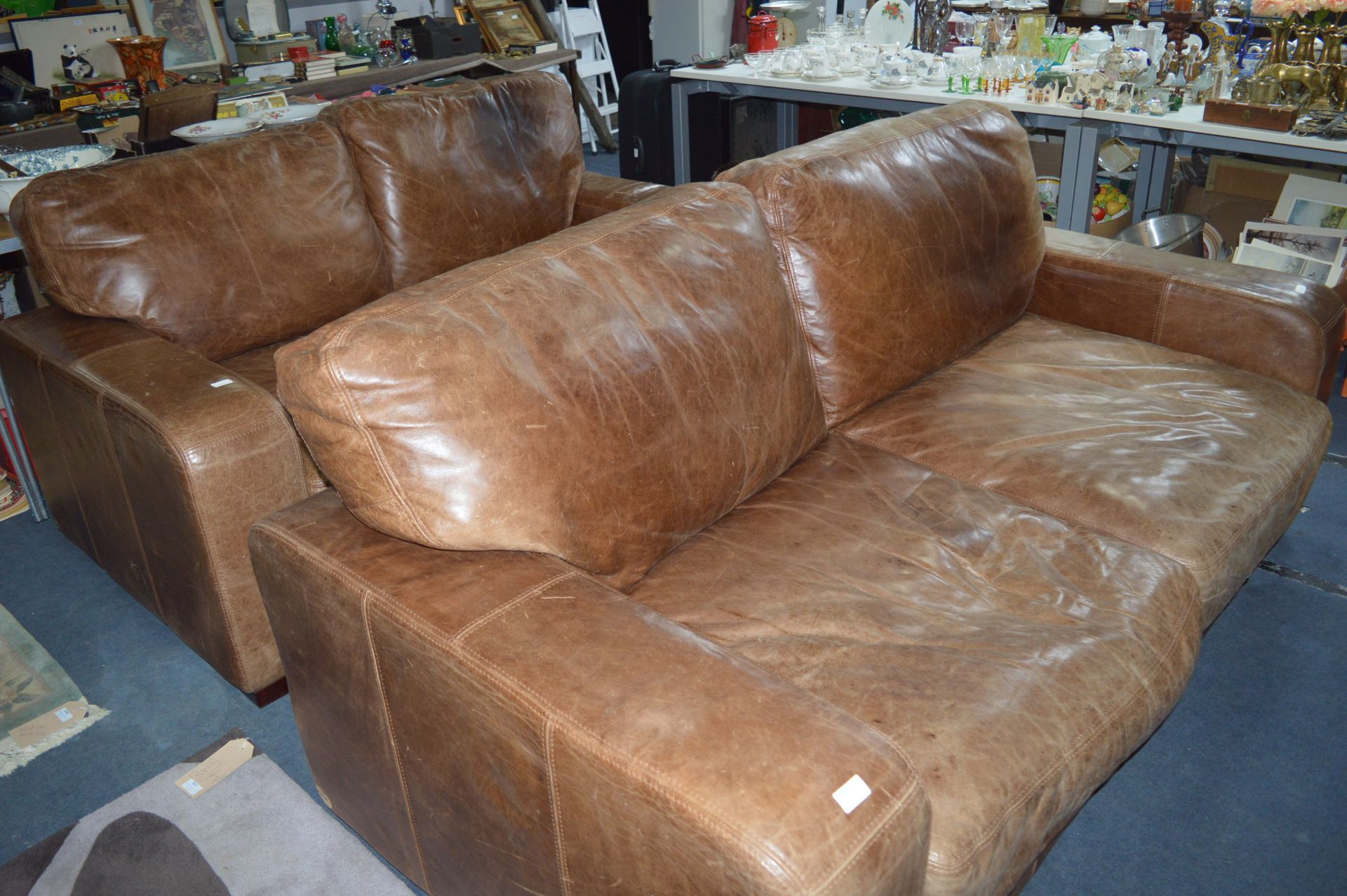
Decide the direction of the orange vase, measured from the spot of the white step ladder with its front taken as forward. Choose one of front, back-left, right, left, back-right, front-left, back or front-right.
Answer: right

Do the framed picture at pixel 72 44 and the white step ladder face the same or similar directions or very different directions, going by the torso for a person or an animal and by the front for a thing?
same or similar directions

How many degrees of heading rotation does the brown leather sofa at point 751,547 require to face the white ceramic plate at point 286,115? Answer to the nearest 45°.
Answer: approximately 180°

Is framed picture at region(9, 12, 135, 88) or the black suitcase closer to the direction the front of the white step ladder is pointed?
the black suitcase

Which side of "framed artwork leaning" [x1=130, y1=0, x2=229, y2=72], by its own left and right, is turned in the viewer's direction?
front

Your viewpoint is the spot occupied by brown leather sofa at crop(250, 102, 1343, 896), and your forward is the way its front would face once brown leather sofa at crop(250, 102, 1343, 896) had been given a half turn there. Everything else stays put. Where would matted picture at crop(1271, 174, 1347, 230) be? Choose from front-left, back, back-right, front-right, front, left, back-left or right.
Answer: right

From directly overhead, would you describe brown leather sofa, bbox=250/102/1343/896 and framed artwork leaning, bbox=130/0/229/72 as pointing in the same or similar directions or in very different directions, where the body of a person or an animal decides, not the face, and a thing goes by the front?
same or similar directions

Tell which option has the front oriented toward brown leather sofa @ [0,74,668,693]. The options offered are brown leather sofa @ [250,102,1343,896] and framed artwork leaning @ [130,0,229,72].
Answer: the framed artwork leaning

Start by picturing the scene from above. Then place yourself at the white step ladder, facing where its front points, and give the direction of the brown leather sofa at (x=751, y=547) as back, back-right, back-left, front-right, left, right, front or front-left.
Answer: front-right

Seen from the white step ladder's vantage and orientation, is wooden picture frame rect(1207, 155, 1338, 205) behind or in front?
in front

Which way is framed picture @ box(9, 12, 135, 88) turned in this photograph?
toward the camera

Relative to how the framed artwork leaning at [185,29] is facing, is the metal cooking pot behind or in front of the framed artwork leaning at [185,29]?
in front

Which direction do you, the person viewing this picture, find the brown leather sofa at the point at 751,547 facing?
facing the viewer and to the right of the viewer

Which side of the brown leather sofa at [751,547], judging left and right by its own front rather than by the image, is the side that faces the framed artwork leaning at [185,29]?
back

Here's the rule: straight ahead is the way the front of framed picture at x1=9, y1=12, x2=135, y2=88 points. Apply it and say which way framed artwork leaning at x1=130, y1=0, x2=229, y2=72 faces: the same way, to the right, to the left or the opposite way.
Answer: the same way

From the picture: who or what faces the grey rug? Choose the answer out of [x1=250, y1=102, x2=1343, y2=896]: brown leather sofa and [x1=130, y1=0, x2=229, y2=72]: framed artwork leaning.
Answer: the framed artwork leaning

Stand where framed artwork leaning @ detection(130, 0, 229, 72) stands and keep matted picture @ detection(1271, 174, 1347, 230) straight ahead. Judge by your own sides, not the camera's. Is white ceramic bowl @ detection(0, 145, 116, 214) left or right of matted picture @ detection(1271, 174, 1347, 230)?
right
